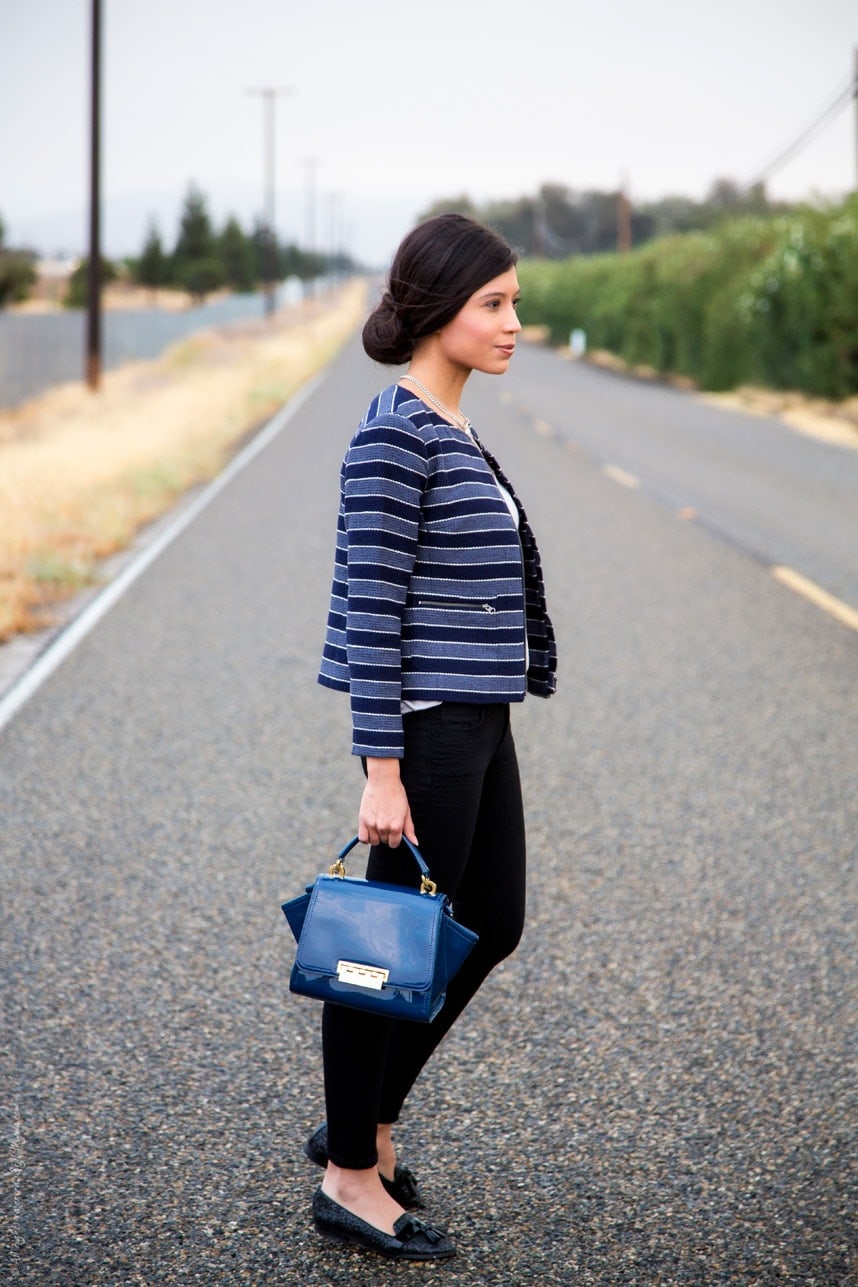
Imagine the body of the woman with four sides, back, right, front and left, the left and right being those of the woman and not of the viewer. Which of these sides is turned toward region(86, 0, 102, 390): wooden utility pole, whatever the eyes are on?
left

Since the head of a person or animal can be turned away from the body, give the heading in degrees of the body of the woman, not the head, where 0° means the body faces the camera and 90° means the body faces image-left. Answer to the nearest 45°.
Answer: approximately 270°

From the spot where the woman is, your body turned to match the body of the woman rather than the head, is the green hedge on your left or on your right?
on your left
